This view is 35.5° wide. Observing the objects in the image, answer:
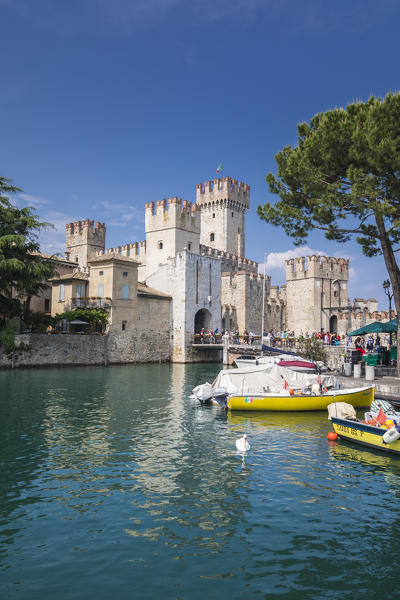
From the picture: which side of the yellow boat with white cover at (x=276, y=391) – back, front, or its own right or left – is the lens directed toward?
right

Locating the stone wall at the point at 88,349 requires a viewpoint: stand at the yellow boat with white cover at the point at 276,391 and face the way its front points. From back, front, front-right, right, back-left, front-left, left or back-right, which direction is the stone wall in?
back-left

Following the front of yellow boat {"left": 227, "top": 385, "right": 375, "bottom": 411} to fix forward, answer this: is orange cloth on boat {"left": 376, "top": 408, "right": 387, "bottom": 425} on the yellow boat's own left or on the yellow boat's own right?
on the yellow boat's own right

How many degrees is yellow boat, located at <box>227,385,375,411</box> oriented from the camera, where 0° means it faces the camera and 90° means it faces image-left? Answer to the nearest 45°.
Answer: approximately 270°

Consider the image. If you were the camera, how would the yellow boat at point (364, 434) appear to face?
facing away from the viewer and to the left of the viewer

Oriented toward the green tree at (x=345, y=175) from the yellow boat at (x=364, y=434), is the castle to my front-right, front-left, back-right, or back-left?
front-left

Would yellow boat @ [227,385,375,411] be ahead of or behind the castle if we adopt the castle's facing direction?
ahead

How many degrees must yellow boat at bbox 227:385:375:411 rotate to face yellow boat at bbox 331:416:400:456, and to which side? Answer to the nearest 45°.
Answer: approximately 90° to its right

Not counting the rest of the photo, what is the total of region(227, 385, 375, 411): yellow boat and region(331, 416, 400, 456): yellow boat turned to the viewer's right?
1

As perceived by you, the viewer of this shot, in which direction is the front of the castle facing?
facing the viewer and to the right of the viewer

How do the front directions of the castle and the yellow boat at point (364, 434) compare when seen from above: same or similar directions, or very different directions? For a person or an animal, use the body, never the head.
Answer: very different directions

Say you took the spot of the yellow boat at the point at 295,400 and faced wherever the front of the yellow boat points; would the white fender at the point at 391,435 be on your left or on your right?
on your right
